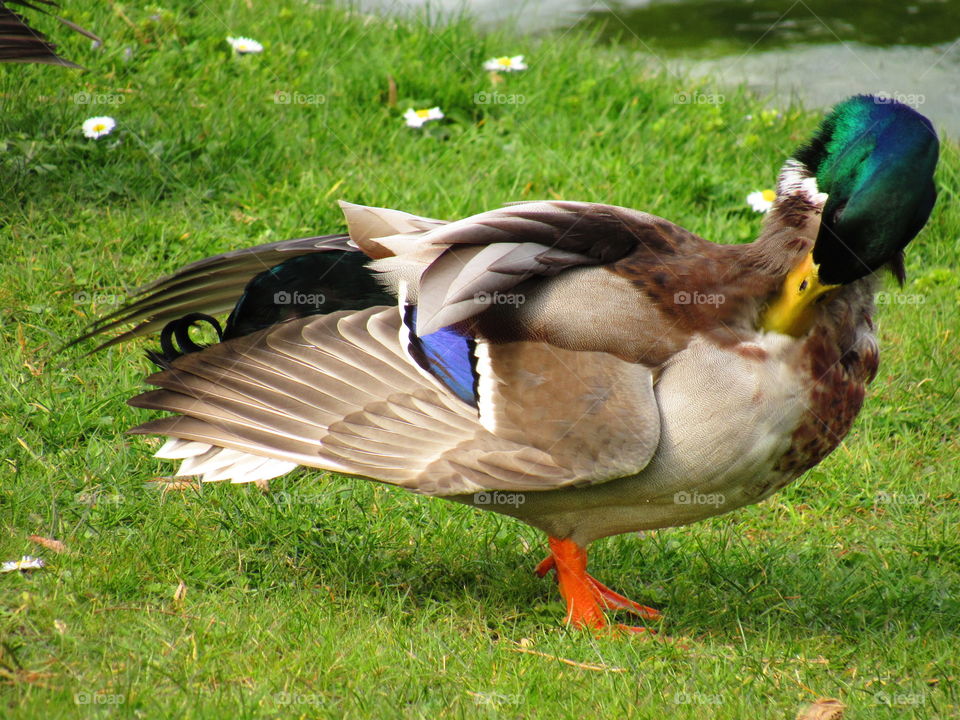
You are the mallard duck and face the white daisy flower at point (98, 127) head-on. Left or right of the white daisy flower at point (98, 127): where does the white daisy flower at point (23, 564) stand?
left

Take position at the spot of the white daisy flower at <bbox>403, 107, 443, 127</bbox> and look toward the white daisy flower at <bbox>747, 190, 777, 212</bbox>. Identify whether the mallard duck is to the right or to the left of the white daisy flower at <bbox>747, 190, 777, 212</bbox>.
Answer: right

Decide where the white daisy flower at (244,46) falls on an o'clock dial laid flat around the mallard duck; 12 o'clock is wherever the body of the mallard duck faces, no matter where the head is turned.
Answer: The white daisy flower is roughly at 8 o'clock from the mallard duck.

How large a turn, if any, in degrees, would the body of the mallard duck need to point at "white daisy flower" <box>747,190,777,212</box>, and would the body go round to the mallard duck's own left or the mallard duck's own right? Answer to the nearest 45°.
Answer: approximately 90° to the mallard duck's own left

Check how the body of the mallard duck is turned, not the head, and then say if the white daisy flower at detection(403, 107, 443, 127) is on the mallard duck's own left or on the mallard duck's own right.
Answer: on the mallard duck's own left

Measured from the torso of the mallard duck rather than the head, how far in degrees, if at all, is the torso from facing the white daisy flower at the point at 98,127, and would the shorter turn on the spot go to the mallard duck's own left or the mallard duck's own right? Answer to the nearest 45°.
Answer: approximately 135° to the mallard duck's own left

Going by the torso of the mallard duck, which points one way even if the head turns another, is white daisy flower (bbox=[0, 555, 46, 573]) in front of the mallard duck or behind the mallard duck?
behind

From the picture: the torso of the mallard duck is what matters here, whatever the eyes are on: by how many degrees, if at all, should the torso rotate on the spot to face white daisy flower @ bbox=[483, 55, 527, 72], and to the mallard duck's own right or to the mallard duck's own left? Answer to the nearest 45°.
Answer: approximately 90° to the mallard duck's own left

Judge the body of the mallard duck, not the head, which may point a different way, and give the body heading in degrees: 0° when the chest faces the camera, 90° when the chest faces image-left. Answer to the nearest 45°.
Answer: approximately 270°
